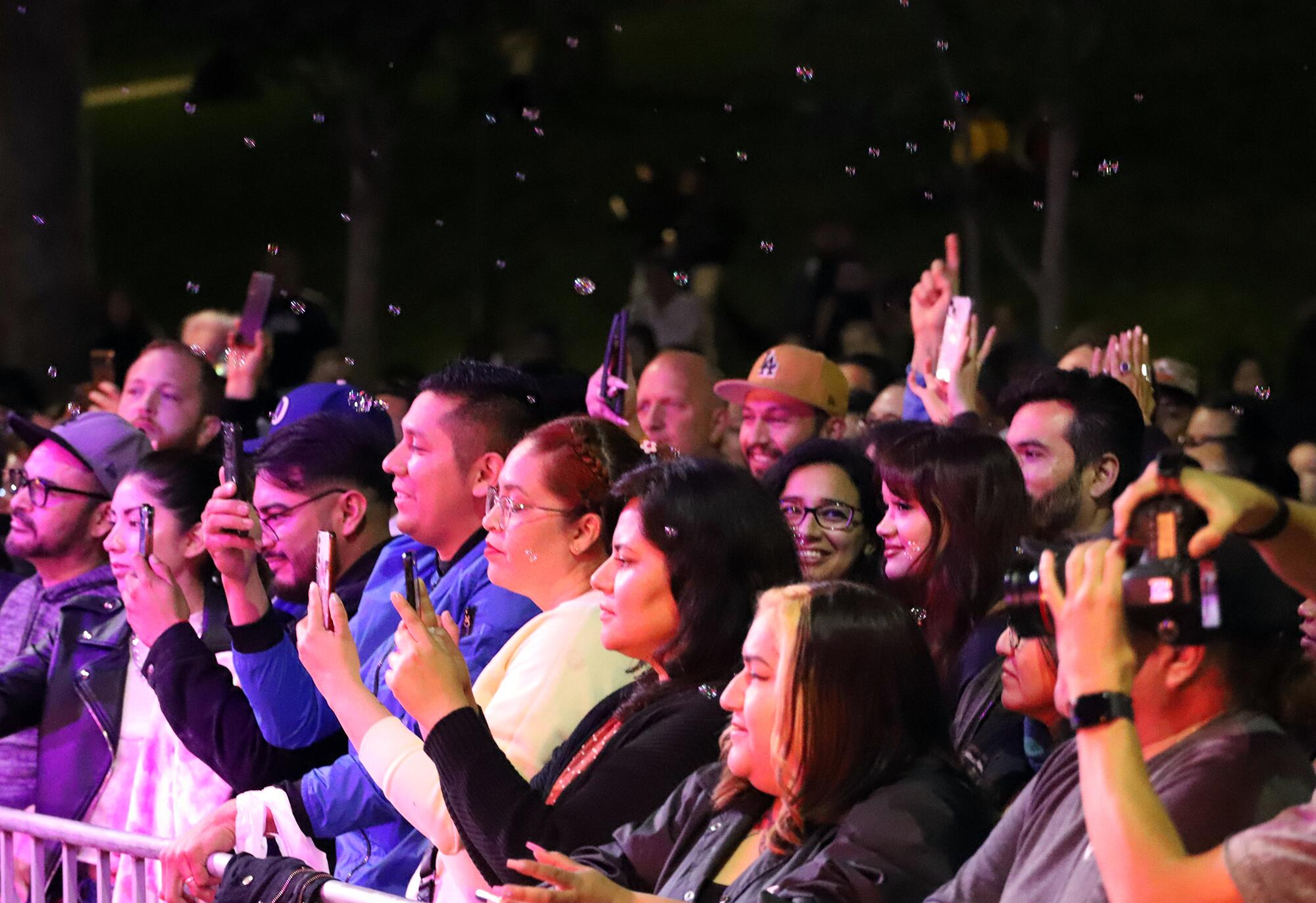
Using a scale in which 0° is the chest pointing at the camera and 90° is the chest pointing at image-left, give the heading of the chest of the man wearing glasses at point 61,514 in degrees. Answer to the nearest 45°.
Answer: approximately 45°

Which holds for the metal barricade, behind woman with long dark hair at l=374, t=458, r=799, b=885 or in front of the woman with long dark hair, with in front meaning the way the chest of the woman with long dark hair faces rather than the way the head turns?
in front

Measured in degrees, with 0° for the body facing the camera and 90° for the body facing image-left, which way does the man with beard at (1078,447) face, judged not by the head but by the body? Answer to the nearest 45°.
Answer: approximately 90°

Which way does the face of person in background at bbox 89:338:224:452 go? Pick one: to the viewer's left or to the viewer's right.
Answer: to the viewer's left

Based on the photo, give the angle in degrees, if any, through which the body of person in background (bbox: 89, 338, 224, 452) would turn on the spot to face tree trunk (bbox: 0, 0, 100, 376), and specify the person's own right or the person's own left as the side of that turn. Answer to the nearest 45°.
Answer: approximately 135° to the person's own right

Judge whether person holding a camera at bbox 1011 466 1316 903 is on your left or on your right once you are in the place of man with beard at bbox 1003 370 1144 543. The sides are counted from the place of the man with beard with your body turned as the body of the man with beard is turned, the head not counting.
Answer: on your left

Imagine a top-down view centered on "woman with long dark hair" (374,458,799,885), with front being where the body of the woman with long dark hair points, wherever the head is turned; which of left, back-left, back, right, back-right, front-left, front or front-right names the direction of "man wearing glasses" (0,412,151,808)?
front-right

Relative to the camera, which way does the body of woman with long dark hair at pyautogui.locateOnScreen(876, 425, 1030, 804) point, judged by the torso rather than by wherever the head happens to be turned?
to the viewer's left

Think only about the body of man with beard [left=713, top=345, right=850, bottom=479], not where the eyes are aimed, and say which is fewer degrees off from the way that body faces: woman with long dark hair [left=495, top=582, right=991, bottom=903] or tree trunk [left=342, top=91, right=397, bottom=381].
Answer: the woman with long dark hair

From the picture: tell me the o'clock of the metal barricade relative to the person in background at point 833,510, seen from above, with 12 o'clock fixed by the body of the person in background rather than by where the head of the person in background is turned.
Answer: The metal barricade is roughly at 1 o'clock from the person in background.

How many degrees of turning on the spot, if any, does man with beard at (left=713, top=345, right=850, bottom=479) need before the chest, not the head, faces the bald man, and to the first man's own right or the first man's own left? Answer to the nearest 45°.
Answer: approximately 90° to the first man's own right
